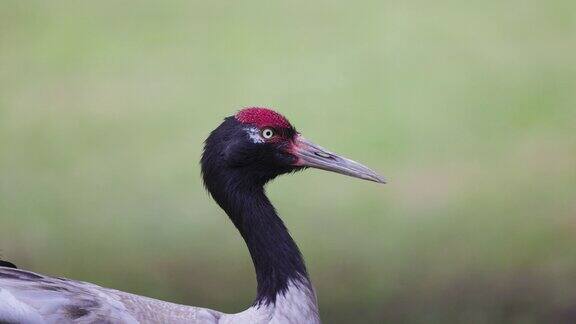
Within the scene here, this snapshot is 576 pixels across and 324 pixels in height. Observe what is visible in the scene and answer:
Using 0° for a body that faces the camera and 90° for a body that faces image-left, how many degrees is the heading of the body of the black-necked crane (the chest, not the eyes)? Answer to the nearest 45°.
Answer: approximately 270°
